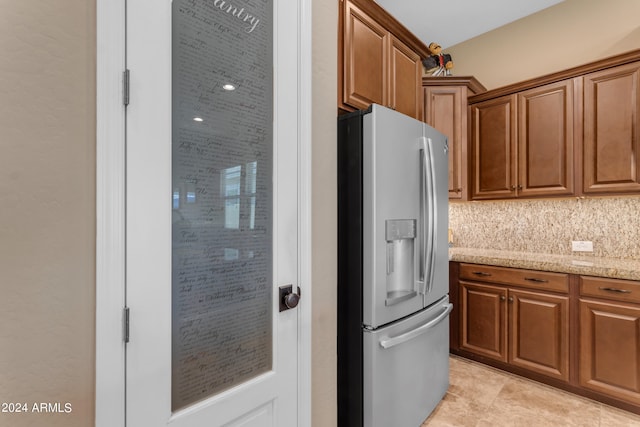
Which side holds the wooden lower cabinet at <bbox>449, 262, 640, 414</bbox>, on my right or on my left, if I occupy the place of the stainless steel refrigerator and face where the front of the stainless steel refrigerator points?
on my left

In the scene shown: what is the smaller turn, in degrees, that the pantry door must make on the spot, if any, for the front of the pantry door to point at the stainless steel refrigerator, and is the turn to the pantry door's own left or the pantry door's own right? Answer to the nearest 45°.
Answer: approximately 90° to the pantry door's own left

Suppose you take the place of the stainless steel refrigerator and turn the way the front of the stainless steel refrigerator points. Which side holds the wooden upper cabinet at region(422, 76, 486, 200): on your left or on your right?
on your left

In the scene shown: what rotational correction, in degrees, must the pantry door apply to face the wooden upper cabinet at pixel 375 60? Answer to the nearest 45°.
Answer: approximately 90° to its left

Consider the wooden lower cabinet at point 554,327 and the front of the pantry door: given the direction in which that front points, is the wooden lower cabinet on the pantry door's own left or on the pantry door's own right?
on the pantry door's own left

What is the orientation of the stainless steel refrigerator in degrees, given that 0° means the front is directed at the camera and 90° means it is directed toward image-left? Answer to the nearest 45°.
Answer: approximately 315°

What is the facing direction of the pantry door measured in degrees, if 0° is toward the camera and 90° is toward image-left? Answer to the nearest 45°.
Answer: approximately 315°

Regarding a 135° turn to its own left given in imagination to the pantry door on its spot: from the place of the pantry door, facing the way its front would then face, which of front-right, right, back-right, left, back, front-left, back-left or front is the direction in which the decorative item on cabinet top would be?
front-right

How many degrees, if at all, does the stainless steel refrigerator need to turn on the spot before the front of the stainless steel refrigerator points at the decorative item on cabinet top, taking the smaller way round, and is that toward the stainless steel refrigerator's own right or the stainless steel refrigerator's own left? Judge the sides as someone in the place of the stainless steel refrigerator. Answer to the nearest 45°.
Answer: approximately 135° to the stainless steel refrigerator's own left
